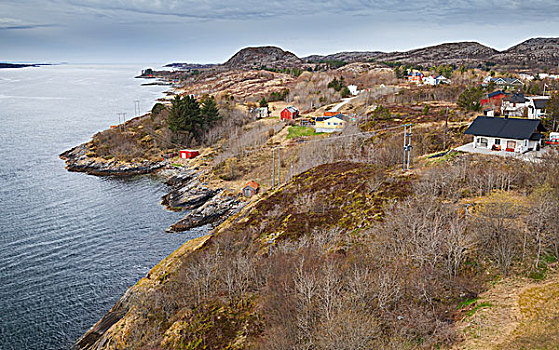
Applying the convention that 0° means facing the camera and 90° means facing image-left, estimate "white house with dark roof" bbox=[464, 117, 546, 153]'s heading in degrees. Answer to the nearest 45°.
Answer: approximately 0°
